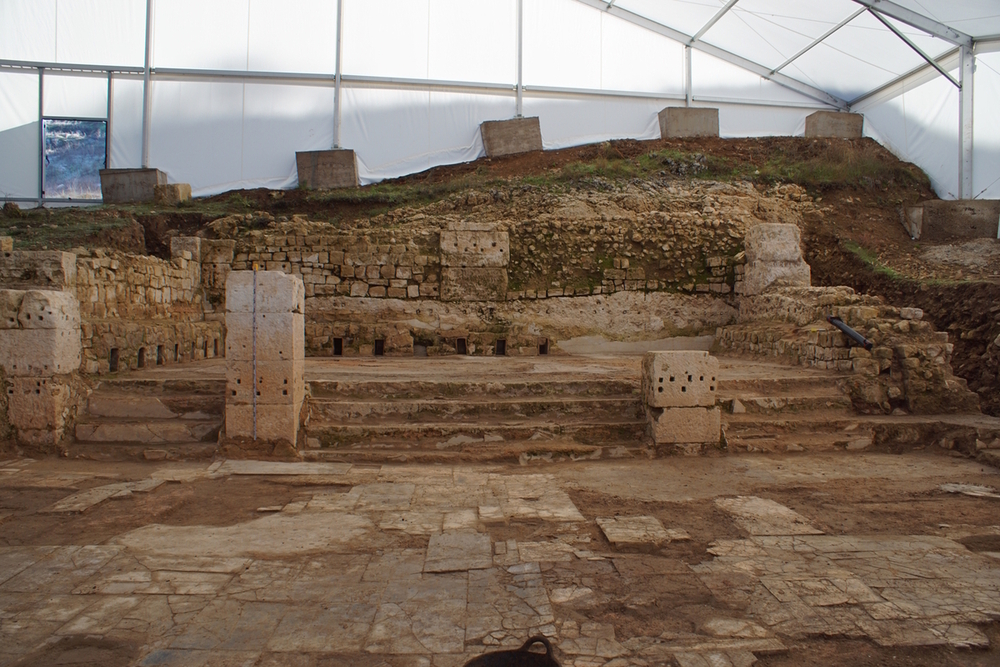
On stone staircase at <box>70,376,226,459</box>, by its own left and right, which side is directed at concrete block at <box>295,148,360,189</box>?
back

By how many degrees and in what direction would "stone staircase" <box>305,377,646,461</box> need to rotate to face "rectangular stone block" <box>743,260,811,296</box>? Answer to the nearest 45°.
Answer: approximately 135° to its left

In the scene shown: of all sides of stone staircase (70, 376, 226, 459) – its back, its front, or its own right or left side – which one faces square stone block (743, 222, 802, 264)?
left

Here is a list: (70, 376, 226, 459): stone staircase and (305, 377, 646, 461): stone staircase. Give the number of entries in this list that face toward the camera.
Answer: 2

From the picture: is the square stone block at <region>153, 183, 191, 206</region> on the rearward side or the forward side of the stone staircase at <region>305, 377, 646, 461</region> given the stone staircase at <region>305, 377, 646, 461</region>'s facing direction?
on the rearward side

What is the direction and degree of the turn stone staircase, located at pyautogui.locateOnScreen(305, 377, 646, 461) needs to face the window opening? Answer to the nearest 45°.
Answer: approximately 135° to its right

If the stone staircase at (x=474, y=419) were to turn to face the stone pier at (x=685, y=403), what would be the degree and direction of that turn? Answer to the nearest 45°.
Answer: approximately 90° to its left

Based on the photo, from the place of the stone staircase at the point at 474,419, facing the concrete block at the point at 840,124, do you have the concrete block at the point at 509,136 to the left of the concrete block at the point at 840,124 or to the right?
left

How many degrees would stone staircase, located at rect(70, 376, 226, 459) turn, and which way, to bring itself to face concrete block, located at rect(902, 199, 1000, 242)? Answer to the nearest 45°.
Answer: approximately 90° to its left

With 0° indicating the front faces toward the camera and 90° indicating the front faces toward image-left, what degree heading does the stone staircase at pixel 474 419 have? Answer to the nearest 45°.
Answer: approximately 0°
